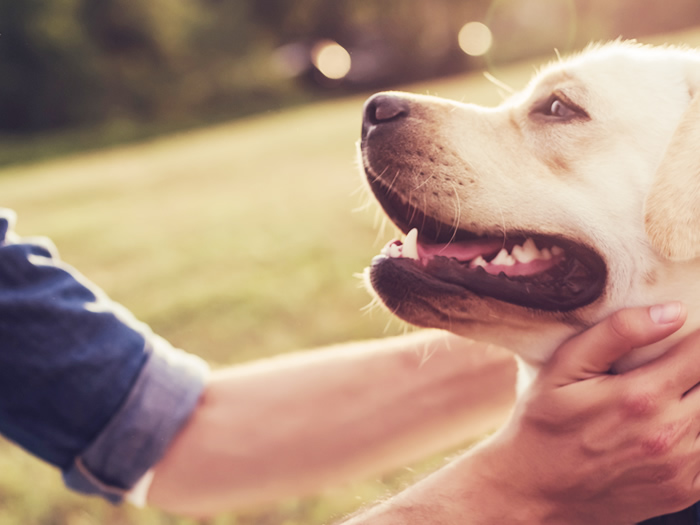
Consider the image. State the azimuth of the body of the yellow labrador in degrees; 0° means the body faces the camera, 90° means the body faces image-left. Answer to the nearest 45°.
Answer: approximately 90°
